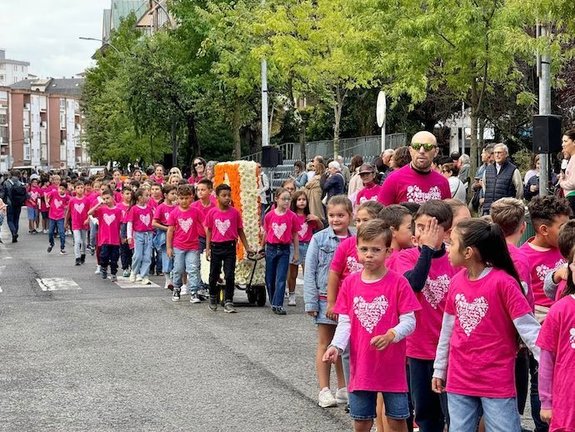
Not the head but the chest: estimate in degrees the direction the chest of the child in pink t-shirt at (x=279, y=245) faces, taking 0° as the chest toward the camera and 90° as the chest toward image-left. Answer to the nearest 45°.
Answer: approximately 0°

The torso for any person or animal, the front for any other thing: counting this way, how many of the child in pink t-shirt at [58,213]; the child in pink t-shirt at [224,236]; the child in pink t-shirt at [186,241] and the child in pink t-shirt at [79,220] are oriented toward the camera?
4

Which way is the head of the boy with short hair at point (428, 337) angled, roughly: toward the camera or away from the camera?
toward the camera

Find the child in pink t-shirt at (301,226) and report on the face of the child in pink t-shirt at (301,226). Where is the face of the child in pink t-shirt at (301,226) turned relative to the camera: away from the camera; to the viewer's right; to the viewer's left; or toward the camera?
toward the camera

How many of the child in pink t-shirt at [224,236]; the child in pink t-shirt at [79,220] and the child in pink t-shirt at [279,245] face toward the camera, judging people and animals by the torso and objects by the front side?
3

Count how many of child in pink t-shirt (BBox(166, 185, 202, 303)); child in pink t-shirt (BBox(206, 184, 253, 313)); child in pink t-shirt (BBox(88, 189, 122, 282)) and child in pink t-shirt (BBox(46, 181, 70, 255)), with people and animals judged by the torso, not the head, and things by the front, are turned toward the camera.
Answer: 4

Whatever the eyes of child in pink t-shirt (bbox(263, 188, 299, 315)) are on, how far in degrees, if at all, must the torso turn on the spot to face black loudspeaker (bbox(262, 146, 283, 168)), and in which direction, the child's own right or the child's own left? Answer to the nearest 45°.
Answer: approximately 180°

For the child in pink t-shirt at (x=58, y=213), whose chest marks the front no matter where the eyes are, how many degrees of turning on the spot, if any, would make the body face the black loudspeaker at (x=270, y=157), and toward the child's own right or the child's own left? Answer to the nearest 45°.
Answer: approximately 135° to the child's own left

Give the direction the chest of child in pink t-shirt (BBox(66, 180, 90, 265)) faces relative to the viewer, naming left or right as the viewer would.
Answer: facing the viewer

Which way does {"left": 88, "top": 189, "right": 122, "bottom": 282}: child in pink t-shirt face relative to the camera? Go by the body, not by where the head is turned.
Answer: toward the camera

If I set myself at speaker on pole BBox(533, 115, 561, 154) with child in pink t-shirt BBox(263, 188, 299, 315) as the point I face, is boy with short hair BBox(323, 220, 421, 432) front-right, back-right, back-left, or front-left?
front-left

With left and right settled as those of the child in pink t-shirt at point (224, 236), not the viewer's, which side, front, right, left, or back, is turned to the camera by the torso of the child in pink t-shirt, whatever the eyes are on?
front

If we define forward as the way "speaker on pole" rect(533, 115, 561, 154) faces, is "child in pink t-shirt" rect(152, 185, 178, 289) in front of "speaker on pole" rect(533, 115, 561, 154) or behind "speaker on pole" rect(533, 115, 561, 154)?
in front

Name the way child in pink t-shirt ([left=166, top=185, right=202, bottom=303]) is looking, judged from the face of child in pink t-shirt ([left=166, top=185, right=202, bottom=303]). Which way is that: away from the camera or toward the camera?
toward the camera

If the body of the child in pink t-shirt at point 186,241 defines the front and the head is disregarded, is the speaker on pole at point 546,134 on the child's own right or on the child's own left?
on the child's own left

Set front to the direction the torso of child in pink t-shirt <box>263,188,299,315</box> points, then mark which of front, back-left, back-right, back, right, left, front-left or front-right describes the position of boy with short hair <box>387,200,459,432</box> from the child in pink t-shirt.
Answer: front

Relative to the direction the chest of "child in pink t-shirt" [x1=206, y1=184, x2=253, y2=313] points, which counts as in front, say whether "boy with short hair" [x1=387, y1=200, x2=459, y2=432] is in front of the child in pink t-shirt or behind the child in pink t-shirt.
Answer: in front

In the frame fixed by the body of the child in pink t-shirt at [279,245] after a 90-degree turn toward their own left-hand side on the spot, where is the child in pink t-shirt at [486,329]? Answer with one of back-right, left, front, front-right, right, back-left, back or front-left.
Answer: right
